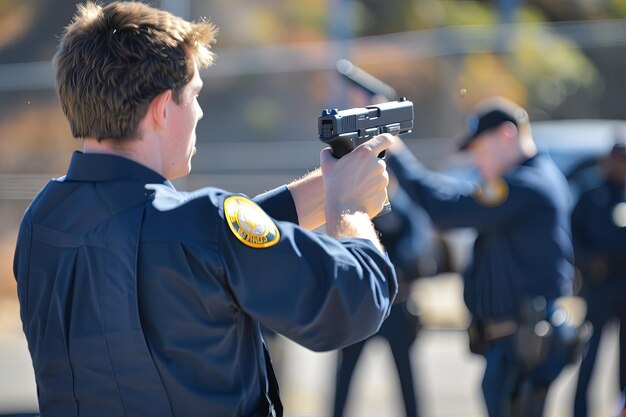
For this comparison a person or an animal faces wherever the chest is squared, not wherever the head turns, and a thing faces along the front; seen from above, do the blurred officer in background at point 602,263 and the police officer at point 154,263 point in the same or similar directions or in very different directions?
very different directions

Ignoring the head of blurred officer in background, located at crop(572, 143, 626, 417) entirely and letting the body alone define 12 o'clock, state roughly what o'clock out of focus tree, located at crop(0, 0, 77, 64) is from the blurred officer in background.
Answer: The out of focus tree is roughly at 2 o'clock from the blurred officer in background.

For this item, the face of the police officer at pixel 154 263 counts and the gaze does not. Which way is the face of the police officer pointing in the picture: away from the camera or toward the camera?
away from the camera

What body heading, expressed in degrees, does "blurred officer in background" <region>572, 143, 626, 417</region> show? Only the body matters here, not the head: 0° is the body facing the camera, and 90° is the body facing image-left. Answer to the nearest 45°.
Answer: approximately 0°

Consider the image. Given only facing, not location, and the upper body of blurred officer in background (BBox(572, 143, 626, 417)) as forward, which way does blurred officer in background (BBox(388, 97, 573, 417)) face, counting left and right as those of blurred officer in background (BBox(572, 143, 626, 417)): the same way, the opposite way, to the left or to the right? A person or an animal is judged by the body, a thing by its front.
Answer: to the right

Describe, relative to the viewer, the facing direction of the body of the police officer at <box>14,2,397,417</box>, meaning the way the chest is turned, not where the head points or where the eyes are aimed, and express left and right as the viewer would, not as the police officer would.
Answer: facing away from the viewer and to the right of the viewer

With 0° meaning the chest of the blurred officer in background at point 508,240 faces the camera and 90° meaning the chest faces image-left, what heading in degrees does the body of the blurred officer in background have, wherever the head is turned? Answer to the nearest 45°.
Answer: approximately 90°

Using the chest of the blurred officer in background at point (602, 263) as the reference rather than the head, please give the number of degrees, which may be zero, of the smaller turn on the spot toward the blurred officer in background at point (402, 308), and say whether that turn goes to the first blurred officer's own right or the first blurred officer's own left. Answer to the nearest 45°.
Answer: approximately 45° to the first blurred officer's own right

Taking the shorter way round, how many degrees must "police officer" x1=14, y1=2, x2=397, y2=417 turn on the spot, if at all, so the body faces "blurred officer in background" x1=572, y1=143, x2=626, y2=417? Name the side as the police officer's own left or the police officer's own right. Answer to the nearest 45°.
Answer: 0° — they already face them

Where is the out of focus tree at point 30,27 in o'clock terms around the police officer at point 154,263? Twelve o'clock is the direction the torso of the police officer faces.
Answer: The out of focus tree is roughly at 10 o'clock from the police officer.
